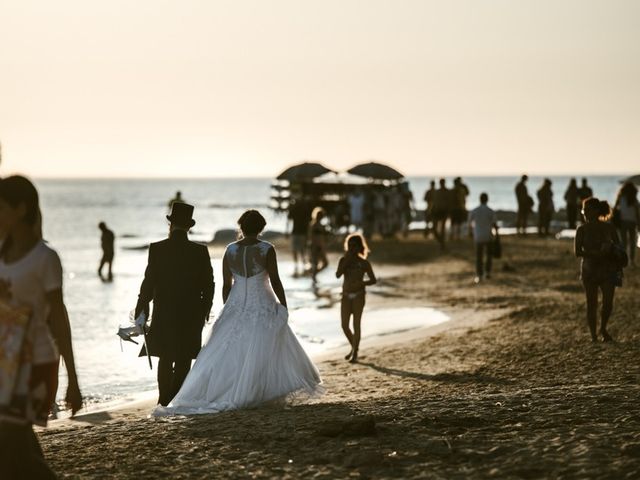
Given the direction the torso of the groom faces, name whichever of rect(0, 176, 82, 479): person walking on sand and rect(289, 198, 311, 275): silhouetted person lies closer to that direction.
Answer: the silhouetted person

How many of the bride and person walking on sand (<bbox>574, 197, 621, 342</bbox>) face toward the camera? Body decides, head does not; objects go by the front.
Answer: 1

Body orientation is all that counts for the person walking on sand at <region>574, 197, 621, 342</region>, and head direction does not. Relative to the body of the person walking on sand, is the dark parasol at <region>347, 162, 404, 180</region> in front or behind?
behind

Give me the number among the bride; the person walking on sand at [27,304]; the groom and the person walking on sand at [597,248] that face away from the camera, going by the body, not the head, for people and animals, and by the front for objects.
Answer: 2

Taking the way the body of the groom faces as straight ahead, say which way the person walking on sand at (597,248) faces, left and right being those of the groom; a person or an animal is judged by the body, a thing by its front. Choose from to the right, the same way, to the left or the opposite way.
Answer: the opposite way

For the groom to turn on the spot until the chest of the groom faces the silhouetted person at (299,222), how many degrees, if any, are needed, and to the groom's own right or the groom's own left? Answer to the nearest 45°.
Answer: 0° — they already face them

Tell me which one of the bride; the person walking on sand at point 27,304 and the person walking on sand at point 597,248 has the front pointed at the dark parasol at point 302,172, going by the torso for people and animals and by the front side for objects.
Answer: the bride

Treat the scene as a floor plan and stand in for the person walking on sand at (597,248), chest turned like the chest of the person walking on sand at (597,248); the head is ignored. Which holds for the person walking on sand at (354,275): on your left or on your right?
on your right

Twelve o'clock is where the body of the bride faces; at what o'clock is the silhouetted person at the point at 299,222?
The silhouetted person is roughly at 12 o'clock from the bride.

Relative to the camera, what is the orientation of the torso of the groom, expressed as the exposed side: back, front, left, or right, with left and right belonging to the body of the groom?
back

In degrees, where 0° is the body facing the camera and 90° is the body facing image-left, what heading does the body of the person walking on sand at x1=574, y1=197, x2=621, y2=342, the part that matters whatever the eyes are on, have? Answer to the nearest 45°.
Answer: approximately 0°

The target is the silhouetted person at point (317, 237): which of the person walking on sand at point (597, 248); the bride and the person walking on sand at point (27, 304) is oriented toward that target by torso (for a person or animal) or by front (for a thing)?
the bride
